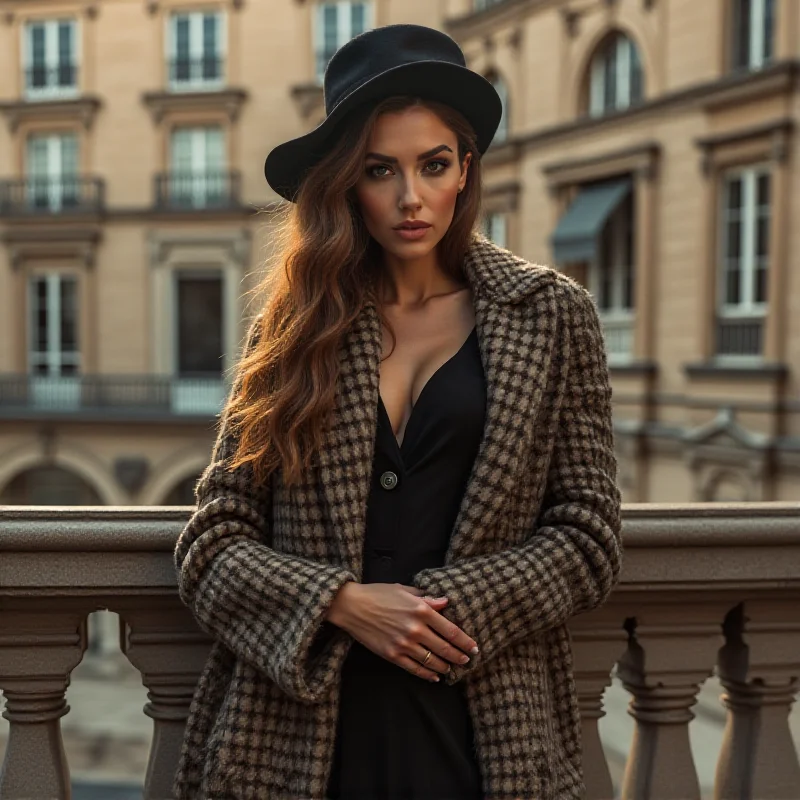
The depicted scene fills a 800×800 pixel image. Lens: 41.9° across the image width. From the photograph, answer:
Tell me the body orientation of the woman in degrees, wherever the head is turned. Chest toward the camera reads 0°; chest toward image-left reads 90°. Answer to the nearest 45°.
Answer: approximately 0°

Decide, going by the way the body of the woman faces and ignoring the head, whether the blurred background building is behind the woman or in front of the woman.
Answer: behind
